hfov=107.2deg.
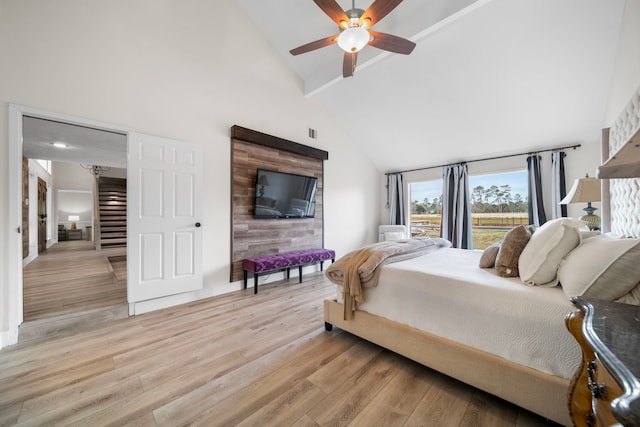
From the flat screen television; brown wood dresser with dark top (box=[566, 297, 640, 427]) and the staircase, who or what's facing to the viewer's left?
the brown wood dresser with dark top

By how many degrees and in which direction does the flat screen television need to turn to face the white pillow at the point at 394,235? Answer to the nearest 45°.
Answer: approximately 90° to its left

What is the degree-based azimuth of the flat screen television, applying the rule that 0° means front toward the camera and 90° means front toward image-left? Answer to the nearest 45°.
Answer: approximately 315°

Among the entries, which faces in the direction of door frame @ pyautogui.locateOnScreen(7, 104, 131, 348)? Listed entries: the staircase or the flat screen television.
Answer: the staircase

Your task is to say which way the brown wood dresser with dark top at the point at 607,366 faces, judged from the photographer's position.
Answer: facing to the left of the viewer

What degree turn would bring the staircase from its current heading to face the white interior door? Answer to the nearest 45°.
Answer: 0° — it already faces it

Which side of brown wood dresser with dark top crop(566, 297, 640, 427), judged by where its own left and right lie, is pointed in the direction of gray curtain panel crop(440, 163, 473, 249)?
right

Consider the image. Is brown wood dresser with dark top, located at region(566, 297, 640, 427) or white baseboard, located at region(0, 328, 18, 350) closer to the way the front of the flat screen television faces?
the brown wood dresser with dark top

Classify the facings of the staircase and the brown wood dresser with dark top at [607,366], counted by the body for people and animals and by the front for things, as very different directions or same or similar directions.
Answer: very different directions

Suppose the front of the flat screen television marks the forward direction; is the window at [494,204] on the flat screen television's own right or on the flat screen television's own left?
on the flat screen television's own left

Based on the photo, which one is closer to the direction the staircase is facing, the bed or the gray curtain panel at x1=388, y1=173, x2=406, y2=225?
the bed

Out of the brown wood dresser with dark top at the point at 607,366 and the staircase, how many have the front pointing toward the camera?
1

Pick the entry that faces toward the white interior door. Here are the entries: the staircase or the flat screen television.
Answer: the staircase

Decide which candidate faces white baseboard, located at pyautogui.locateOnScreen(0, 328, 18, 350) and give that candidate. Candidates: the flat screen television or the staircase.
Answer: the staircase

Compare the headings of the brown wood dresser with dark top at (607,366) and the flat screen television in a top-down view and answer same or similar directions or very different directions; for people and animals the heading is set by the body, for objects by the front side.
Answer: very different directions
